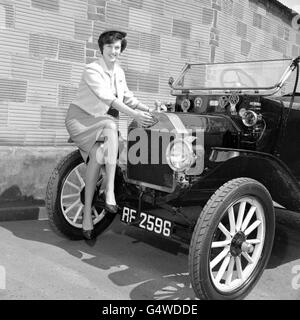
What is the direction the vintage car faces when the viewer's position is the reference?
facing the viewer and to the left of the viewer
